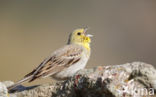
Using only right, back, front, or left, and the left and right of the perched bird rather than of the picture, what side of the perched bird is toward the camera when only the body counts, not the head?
right
